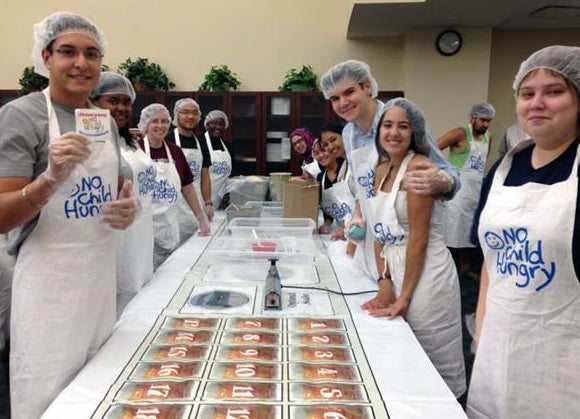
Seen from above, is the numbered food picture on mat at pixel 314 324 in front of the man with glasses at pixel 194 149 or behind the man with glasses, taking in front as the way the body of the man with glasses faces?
in front

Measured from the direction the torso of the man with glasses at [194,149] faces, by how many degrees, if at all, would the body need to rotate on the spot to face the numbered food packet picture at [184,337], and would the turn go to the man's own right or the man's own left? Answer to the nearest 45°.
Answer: approximately 45° to the man's own right

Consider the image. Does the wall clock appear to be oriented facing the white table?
yes

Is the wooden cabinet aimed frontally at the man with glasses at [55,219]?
yes

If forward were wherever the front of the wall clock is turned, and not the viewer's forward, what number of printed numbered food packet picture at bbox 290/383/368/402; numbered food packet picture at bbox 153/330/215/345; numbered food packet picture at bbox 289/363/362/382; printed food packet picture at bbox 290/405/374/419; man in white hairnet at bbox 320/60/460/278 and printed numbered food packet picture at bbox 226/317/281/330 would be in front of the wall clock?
6

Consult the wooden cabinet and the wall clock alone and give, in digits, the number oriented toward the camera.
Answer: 2

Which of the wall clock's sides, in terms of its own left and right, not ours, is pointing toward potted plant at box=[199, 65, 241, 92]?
right
